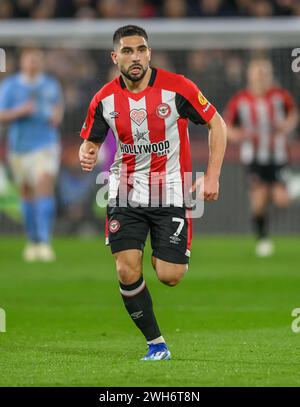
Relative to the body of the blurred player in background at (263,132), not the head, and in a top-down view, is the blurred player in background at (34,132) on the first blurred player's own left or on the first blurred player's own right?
on the first blurred player's own right

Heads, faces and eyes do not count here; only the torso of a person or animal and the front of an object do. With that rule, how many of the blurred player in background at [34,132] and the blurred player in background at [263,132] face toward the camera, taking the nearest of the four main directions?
2

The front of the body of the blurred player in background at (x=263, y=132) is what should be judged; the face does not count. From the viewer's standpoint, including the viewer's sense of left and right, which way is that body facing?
facing the viewer

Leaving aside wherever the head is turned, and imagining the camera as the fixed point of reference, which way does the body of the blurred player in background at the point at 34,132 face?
toward the camera

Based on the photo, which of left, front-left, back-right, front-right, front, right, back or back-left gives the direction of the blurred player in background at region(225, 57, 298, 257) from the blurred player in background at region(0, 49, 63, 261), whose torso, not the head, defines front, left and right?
left
